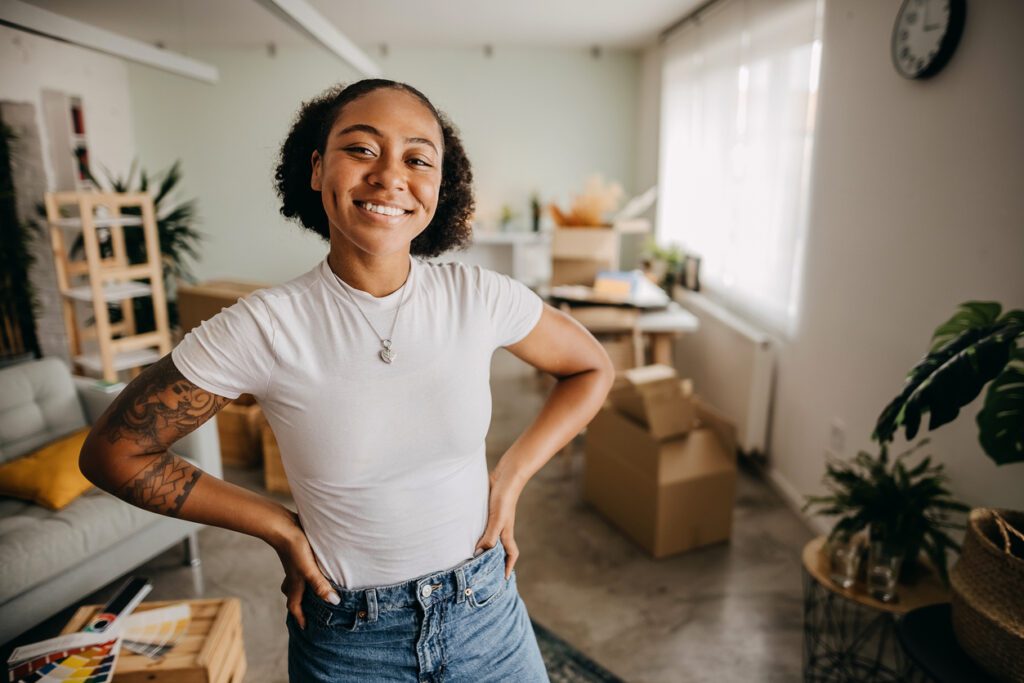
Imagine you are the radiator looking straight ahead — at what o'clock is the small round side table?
The small round side table is roughly at 10 o'clock from the radiator.

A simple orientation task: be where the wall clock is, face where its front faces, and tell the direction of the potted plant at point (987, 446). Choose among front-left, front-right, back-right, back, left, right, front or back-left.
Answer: front-left

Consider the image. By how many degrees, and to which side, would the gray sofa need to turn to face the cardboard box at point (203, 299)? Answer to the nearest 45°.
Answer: approximately 90° to its left

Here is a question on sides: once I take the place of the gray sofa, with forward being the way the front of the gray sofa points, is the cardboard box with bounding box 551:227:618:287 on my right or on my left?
on my left

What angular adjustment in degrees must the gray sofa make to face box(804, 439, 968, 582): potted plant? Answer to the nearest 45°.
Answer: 0° — it already faces it

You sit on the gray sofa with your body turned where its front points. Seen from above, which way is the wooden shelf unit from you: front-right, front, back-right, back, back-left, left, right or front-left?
back-left

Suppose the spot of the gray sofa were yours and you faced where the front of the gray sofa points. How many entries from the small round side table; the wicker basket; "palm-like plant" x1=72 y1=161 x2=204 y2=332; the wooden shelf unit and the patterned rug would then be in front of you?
3

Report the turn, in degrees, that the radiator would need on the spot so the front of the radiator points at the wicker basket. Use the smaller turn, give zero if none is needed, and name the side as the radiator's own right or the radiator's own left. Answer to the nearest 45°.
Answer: approximately 45° to the radiator's own left

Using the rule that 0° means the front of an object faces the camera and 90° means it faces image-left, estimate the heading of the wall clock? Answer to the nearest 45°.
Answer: approximately 45°

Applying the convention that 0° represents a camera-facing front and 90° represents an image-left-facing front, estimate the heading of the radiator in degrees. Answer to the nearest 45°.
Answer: approximately 45°

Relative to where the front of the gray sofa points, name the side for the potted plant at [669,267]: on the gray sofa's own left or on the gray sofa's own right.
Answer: on the gray sofa's own left
